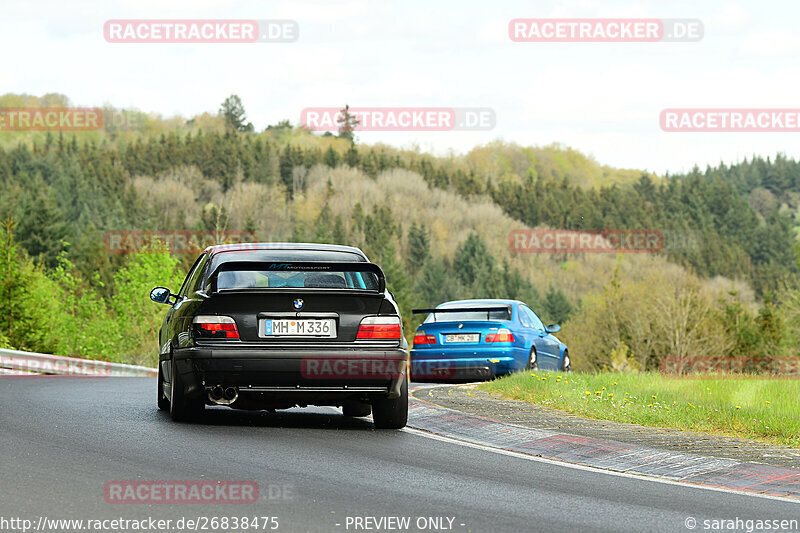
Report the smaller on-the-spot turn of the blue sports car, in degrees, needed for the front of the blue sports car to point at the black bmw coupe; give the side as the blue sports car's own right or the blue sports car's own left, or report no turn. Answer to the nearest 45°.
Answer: approximately 135° to the blue sports car's own right

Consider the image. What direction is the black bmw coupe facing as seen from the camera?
away from the camera

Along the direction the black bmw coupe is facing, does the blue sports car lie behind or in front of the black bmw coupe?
in front

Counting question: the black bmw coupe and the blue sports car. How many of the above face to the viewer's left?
0

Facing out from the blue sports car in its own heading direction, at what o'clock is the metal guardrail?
The metal guardrail is roughly at 8 o'clock from the blue sports car.

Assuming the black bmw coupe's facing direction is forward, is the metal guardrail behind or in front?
in front

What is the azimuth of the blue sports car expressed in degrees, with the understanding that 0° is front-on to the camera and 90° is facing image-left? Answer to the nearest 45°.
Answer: approximately 225°
